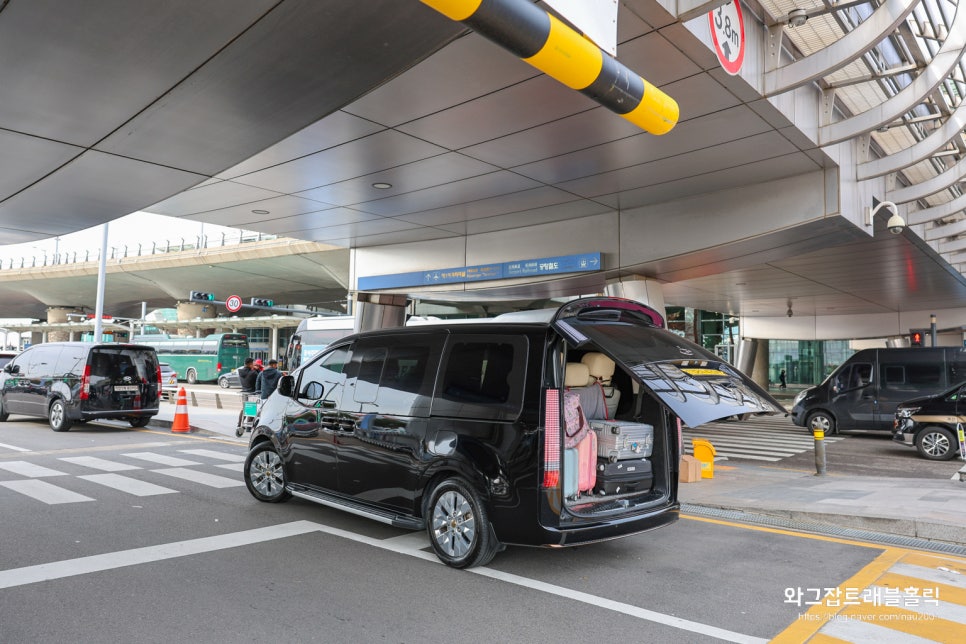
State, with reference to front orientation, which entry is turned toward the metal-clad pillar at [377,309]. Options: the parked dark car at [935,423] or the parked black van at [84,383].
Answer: the parked dark car

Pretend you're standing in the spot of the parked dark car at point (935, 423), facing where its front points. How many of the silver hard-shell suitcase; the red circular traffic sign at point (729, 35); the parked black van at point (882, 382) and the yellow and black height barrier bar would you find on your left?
3

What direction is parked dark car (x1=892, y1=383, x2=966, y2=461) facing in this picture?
to the viewer's left

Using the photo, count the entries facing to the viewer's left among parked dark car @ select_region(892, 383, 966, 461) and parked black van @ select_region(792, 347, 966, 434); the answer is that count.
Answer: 2

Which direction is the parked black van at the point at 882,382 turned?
to the viewer's left

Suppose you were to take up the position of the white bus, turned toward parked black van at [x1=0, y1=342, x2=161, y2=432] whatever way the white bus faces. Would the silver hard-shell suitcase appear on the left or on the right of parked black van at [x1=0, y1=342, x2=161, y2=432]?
left

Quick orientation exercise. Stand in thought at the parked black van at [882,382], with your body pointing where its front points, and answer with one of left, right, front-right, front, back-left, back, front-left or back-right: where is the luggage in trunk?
left

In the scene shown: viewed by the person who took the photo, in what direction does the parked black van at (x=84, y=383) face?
facing away from the viewer and to the left of the viewer

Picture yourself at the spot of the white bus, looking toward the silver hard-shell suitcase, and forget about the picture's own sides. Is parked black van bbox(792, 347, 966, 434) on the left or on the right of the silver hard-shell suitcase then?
left

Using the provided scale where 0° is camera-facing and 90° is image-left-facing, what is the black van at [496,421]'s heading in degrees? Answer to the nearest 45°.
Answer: approximately 135°

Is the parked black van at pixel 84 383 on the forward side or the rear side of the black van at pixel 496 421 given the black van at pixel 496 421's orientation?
on the forward side
